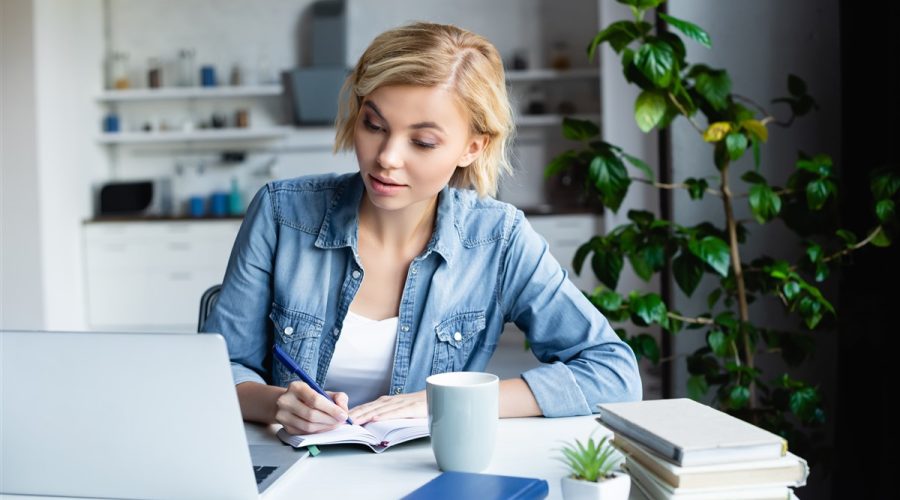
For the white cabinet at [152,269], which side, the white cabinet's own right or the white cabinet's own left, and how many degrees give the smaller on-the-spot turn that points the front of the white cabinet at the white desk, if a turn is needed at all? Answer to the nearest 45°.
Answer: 0° — it already faces it

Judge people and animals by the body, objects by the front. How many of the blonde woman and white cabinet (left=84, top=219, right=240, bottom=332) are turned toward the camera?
2

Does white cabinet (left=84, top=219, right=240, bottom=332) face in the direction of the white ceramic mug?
yes

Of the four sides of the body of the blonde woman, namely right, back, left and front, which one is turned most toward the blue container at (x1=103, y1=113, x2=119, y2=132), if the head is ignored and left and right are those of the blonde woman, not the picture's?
back

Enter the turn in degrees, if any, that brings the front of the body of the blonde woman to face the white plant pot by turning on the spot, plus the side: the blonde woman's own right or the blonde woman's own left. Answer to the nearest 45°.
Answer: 0° — they already face it

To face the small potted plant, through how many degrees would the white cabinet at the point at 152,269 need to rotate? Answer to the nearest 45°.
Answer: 0° — it already faces it

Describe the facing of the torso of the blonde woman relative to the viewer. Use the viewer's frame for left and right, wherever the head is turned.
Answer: facing the viewer

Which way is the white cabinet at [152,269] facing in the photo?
toward the camera

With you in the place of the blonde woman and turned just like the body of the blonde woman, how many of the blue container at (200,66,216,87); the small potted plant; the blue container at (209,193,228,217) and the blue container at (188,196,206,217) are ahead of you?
1
